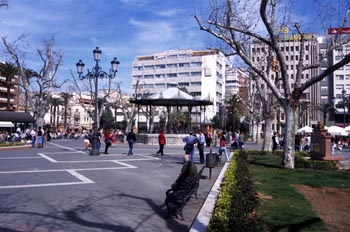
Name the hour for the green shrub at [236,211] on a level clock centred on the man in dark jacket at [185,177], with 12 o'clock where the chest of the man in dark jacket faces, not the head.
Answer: The green shrub is roughly at 8 o'clock from the man in dark jacket.

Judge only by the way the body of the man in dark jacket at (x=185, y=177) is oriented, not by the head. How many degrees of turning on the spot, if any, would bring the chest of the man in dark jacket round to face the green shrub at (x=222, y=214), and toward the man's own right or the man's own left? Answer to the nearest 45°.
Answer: approximately 90° to the man's own left

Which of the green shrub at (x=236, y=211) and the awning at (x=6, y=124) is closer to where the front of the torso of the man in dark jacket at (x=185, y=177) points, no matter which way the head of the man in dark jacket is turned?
the awning

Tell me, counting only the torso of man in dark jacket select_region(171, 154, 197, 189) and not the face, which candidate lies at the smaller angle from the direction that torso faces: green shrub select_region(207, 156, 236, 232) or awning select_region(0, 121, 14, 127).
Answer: the awning

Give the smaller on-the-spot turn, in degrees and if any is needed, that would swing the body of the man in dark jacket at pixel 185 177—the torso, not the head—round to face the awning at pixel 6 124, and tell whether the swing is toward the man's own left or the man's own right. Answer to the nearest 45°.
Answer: approximately 45° to the man's own right

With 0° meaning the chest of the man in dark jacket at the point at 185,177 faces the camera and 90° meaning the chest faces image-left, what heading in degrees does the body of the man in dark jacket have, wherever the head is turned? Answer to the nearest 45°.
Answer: approximately 90°
